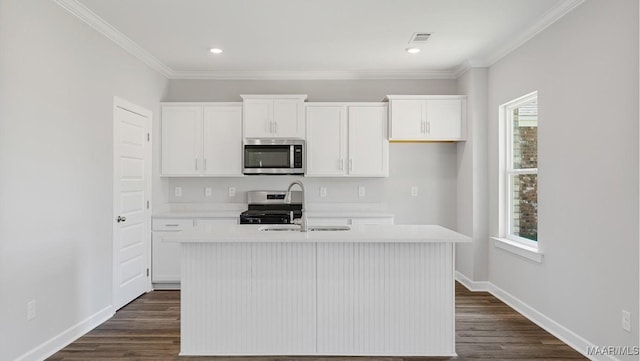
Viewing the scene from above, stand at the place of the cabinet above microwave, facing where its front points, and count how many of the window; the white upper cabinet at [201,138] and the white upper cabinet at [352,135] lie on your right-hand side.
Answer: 1

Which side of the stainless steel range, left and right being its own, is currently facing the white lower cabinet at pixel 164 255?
right

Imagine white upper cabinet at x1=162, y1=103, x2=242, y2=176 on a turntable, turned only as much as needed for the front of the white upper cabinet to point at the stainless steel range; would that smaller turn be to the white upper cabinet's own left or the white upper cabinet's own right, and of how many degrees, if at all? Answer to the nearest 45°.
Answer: approximately 90° to the white upper cabinet's own left

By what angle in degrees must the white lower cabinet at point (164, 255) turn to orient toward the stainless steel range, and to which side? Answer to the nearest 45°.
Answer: approximately 90° to its left

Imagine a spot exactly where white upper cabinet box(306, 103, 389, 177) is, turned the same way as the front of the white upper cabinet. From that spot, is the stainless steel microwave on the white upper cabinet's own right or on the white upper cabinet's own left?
on the white upper cabinet's own right

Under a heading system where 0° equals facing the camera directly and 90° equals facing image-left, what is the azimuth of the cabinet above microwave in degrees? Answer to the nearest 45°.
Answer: approximately 0°
